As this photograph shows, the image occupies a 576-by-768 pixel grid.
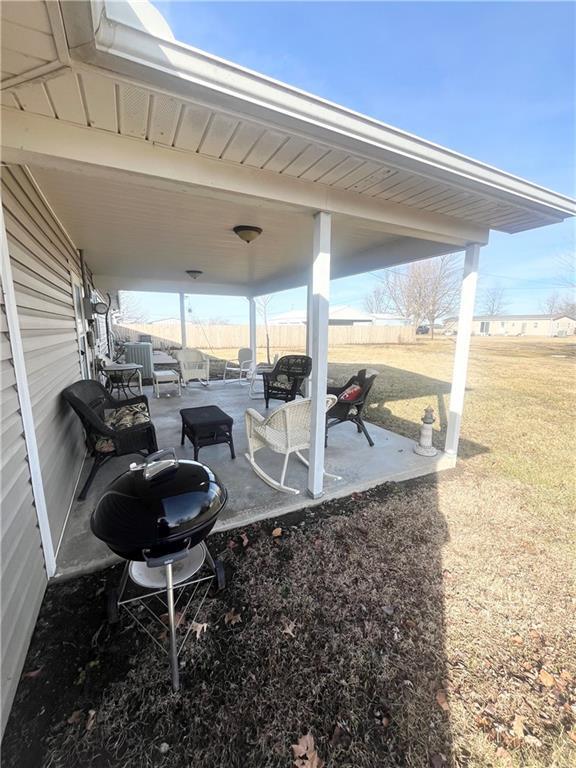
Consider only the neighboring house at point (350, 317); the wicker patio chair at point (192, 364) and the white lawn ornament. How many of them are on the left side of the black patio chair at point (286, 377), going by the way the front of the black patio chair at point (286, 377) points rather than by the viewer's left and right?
1

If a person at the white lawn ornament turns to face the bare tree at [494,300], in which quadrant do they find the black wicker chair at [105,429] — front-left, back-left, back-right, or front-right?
back-left

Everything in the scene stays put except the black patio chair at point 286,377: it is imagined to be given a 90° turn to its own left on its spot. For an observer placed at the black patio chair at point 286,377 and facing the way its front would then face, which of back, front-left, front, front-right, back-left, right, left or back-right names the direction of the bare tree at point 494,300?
left

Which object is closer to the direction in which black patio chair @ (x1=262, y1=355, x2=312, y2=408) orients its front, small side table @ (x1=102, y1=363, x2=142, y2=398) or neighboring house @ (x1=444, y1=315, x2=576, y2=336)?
the small side table

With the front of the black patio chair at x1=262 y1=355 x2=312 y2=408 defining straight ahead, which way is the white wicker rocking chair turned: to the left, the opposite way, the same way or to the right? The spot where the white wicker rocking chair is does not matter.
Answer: to the right

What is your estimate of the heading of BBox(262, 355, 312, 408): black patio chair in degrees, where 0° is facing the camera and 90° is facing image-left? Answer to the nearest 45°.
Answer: approximately 45°

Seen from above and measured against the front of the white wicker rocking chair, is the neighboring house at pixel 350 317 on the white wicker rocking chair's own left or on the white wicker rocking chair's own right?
on the white wicker rocking chair's own right

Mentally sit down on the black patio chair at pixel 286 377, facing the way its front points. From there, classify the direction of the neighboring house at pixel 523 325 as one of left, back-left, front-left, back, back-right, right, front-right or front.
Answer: back

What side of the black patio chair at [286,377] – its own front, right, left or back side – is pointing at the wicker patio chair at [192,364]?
right

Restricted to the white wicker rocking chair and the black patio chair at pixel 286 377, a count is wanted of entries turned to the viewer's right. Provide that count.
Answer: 0
